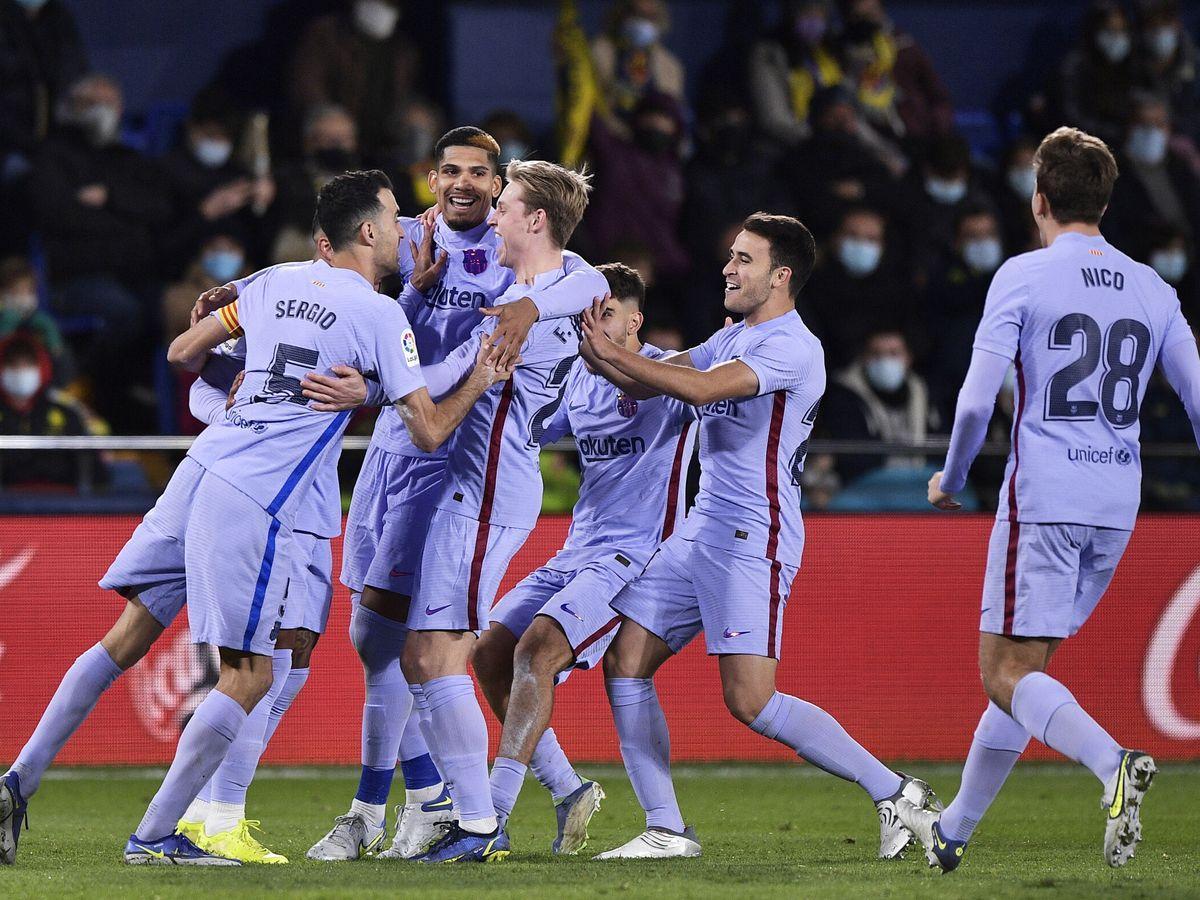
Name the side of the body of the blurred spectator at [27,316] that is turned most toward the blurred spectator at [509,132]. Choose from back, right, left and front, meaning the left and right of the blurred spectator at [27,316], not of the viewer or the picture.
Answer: left

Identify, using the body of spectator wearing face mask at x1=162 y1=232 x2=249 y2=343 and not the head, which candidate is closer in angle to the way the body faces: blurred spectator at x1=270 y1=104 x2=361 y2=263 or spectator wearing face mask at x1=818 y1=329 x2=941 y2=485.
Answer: the spectator wearing face mask

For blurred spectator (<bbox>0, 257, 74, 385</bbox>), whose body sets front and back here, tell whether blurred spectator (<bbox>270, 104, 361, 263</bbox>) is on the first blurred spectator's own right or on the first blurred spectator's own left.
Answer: on the first blurred spectator's own left

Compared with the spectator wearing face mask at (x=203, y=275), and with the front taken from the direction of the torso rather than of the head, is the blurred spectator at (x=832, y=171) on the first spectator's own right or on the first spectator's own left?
on the first spectator's own left

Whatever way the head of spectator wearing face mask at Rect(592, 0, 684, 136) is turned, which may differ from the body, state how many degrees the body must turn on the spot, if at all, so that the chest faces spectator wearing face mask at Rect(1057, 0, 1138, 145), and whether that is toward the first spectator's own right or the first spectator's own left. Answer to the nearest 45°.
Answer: approximately 90° to the first spectator's own left

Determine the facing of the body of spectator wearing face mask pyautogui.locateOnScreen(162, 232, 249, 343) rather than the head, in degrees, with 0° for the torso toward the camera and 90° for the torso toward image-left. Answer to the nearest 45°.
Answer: approximately 0°

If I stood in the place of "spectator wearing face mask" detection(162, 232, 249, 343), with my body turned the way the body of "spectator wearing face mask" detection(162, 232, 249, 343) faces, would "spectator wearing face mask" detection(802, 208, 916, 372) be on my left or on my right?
on my left

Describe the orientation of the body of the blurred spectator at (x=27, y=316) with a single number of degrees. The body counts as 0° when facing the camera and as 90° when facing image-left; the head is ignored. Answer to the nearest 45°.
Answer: approximately 0°
